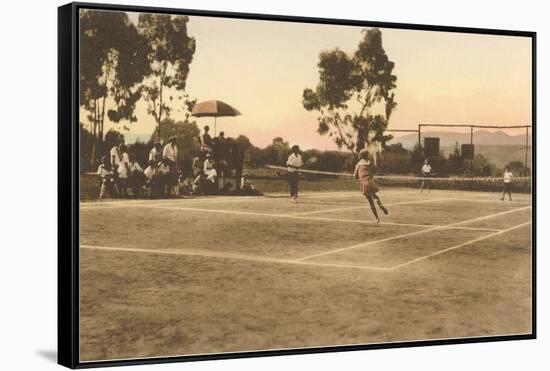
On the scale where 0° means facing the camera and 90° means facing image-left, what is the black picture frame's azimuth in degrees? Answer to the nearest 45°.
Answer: approximately 315°
